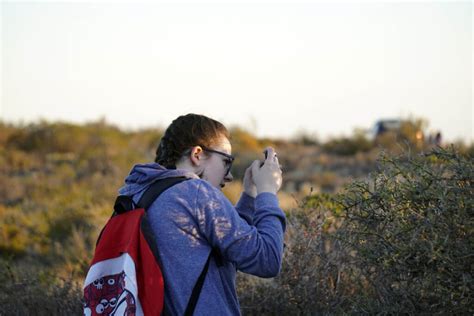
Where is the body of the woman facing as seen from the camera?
to the viewer's right

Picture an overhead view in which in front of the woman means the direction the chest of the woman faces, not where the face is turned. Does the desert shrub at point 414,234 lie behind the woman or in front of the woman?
in front
